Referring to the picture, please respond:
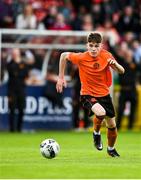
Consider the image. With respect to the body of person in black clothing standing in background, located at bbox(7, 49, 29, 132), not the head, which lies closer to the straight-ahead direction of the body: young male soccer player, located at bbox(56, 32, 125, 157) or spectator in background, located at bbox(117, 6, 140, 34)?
the young male soccer player

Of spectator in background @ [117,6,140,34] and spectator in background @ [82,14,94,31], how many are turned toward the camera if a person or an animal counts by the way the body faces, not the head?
2

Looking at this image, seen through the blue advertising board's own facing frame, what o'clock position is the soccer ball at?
The soccer ball is roughly at 12 o'clock from the blue advertising board.

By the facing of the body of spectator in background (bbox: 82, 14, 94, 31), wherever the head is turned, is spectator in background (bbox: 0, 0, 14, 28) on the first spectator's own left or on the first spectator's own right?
on the first spectator's own right
